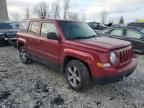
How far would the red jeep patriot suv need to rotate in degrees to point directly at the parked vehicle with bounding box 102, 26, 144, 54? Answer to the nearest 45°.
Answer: approximately 90° to its left

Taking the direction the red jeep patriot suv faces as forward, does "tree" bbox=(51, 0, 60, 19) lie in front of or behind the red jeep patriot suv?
behind

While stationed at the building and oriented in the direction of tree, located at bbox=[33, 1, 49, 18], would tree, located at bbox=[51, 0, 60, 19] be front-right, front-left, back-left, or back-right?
front-right

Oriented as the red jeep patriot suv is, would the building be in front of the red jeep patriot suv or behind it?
behind

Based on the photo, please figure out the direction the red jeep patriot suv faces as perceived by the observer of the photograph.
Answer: facing the viewer and to the right of the viewer

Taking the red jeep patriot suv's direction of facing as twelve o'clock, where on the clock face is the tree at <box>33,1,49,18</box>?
The tree is roughly at 7 o'clock from the red jeep patriot suv.
